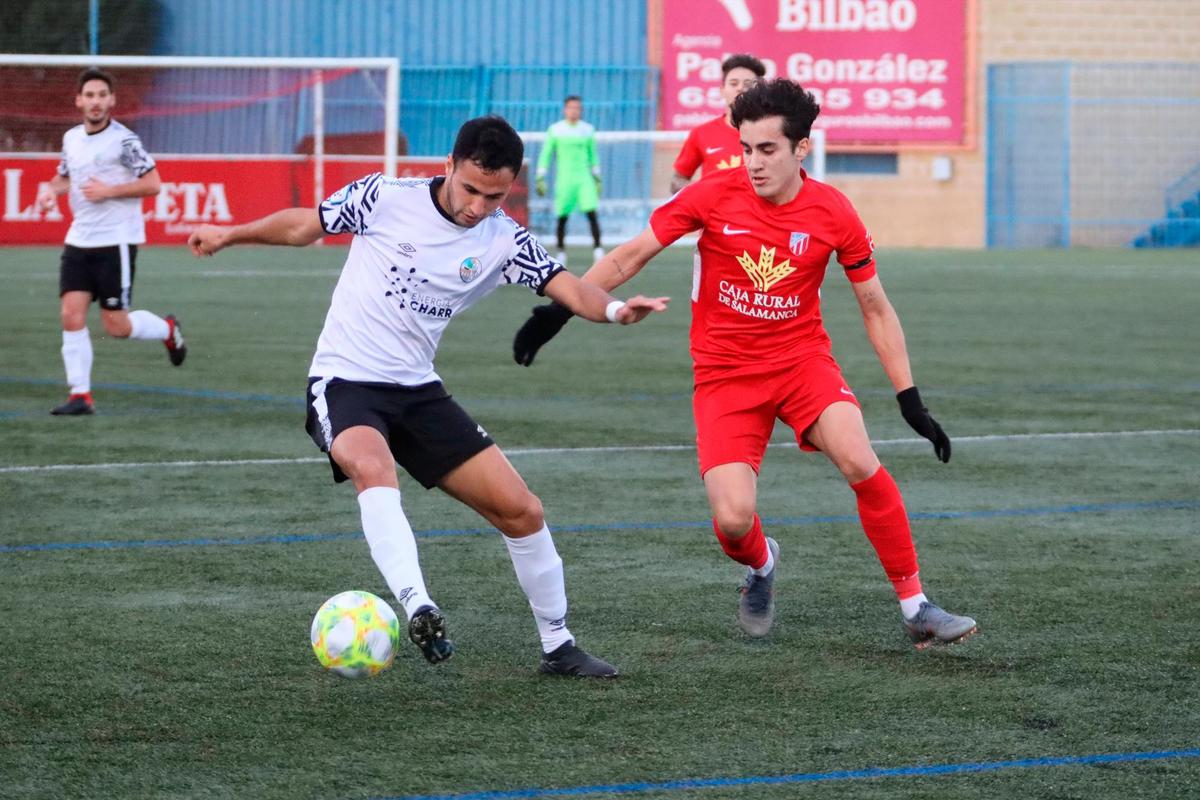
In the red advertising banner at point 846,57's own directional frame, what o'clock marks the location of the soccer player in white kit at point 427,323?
The soccer player in white kit is roughly at 12 o'clock from the red advertising banner.

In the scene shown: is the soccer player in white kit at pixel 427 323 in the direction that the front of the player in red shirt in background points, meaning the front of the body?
yes

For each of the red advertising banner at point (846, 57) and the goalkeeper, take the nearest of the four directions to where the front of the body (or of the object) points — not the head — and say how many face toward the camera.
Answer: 2

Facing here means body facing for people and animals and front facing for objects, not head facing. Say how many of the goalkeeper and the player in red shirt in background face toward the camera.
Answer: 2

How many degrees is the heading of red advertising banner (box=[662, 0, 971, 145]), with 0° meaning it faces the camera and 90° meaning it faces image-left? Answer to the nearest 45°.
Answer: approximately 0°
